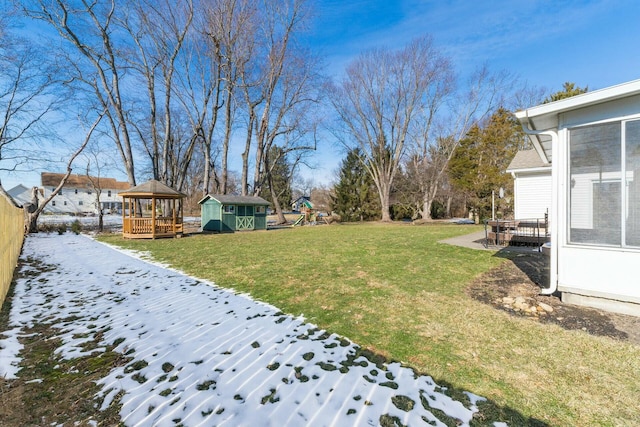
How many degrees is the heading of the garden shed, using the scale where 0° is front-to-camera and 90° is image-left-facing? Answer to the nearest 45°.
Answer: approximately 315°

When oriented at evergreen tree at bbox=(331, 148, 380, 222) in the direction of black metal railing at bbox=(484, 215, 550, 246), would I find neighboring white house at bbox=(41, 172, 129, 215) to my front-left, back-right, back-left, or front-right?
back-right

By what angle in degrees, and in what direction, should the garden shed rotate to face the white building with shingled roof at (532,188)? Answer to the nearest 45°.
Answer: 0° — it already faces it

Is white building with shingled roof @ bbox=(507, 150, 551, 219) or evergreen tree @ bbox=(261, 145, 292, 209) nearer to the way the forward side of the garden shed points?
the white building with shingled roof

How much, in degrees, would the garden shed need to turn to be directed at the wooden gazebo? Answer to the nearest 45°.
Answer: approximately 90° to its right

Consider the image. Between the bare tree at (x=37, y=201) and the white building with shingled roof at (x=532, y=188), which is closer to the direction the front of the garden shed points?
the white building with shingled roof

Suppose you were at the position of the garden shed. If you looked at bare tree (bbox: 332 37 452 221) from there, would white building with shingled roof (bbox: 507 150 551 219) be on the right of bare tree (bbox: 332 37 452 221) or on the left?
right

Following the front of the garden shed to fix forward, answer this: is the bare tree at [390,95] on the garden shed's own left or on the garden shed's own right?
on the garden shed's own left

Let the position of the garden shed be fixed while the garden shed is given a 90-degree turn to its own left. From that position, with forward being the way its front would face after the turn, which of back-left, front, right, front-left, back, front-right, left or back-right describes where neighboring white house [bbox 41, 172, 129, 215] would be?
left

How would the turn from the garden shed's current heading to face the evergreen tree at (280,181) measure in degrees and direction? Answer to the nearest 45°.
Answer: approximately 135° to its left

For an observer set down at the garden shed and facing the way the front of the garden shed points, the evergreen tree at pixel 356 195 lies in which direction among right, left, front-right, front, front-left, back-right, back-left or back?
left

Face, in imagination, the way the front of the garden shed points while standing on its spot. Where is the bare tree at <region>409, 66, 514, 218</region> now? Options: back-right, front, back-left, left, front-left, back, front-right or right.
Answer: front-left

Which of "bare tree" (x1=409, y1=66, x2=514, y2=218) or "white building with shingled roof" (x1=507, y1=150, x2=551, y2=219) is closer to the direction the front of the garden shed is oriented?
the white building with shingled roof
